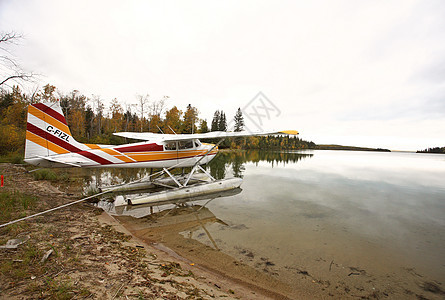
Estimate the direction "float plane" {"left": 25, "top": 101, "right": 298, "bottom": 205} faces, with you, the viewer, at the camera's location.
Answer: facing away from the viewer and to the right of the viewer
